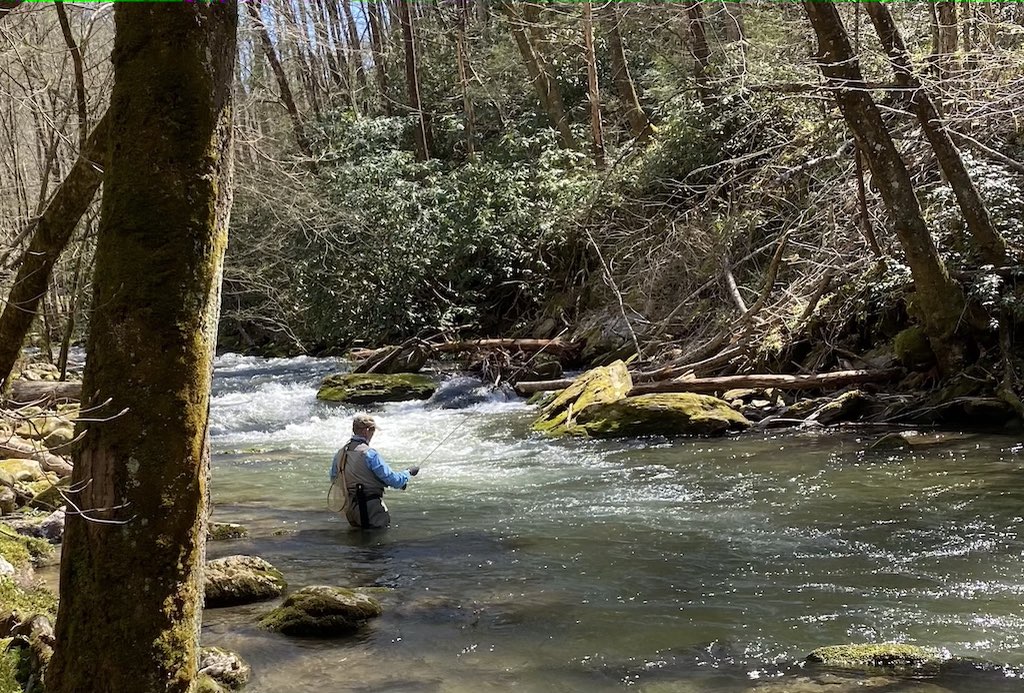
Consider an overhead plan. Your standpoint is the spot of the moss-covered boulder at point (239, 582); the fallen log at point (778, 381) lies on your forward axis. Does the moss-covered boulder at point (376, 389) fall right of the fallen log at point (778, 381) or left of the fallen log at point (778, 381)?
left

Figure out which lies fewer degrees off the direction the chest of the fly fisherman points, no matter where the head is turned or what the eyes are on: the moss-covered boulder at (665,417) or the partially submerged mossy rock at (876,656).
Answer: the moss-covered boulder

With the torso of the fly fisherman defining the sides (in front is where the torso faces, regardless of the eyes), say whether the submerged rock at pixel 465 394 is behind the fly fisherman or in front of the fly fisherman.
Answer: in front

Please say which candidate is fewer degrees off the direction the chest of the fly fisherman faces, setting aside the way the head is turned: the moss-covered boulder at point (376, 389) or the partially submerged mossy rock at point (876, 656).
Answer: the moss-covered boulder

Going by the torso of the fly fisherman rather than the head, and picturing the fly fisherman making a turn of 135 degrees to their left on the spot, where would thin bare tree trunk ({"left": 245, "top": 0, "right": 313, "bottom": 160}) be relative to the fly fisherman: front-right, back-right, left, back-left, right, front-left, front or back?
right

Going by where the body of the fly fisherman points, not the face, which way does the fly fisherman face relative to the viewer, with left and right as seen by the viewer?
facing away from the viewer and to the right of the viewer

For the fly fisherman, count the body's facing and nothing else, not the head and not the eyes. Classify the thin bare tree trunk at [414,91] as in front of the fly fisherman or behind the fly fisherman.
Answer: in front

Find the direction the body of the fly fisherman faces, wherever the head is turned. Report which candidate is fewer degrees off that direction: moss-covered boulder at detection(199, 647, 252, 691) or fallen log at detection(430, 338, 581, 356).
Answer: the fallen log

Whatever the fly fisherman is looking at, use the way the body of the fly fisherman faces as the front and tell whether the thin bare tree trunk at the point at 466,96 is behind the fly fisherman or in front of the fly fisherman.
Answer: in front

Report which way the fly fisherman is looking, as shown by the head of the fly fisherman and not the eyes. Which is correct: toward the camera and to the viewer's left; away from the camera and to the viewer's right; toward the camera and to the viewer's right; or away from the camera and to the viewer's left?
away from the camera and to the viewer's right

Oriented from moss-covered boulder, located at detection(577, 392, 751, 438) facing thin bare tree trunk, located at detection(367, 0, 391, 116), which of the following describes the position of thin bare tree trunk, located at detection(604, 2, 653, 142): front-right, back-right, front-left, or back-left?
front-right

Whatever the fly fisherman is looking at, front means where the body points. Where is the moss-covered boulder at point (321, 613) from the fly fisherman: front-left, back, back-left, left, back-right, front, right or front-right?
back-right

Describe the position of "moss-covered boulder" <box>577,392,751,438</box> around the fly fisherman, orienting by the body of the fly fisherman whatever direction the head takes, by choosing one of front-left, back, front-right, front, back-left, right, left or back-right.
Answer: front

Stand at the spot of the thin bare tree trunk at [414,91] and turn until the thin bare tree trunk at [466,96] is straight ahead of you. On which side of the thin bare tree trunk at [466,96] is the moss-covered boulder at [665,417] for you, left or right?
right

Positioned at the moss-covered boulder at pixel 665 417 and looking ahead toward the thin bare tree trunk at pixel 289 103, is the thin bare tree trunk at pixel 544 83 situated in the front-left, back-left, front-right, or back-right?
front-right
